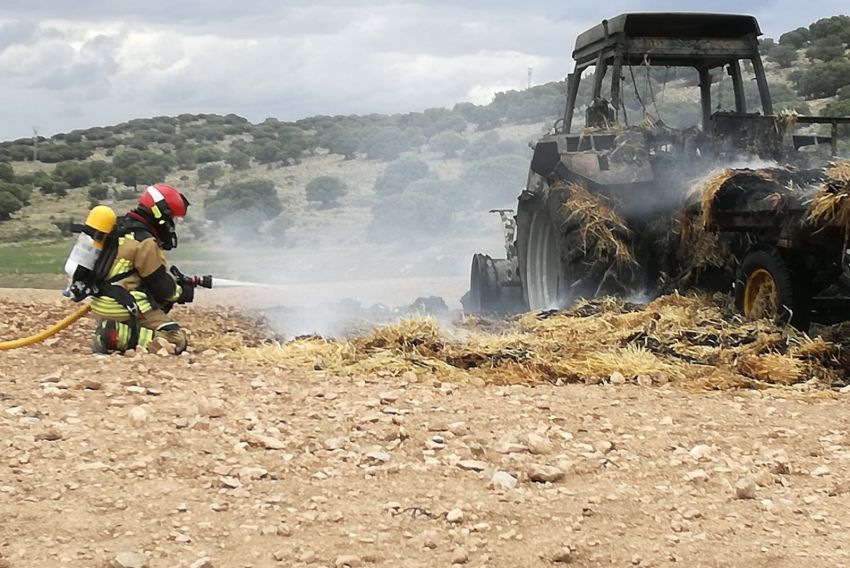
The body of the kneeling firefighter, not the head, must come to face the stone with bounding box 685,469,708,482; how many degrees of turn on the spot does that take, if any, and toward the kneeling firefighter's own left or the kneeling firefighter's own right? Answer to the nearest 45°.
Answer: approximately 45° to the kneeling firefighter's own right

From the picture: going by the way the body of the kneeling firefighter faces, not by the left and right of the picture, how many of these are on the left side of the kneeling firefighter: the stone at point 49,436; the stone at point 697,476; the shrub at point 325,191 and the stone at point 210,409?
1

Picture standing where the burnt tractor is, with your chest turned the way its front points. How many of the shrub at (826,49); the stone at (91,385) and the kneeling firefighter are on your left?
2

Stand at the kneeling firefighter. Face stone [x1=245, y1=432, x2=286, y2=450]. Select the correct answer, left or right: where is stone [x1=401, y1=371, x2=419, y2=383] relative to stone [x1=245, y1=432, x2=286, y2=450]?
left

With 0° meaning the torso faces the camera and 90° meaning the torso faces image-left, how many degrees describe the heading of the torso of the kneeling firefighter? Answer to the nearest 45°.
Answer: approximately 270°

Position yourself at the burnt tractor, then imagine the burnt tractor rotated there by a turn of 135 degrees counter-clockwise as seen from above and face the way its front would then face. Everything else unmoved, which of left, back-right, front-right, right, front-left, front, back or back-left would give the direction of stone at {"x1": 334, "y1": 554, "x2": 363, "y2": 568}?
front

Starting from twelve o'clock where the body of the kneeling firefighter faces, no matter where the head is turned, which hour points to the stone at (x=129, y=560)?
The stone is roughly at 3 o'clock from the kneeling firefighter.

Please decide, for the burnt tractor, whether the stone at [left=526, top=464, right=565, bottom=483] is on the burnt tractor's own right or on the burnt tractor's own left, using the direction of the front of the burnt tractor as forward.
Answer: on the burnt tractor's own left

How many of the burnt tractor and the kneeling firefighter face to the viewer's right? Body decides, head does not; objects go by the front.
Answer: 1

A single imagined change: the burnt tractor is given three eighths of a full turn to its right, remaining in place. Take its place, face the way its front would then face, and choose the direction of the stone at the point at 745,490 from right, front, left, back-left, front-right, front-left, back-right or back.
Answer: right

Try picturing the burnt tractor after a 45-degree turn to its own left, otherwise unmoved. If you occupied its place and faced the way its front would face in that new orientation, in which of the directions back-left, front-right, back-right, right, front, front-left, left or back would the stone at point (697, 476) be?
left

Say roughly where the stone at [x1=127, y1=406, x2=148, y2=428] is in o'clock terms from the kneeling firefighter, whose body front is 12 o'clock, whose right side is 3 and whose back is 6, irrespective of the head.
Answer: The stone is roughly at 3 o'clock from the kneeling firefighter.

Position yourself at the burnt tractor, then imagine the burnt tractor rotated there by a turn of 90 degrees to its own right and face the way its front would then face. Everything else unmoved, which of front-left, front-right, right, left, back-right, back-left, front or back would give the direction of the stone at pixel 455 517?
back-right

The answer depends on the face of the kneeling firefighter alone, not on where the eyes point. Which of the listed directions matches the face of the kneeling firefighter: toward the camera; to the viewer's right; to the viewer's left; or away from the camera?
to the viewer's right

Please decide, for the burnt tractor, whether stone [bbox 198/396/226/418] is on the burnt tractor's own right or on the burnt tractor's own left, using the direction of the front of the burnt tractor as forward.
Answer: on the burnt tractor's own left

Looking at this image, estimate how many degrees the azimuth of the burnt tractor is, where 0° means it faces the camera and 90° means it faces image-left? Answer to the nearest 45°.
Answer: approximately 135°
